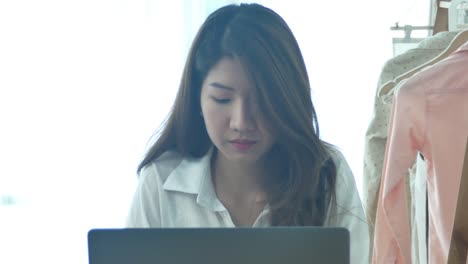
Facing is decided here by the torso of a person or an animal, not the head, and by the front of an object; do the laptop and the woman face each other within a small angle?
yes

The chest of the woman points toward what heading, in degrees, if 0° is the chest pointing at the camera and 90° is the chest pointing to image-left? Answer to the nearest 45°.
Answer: approximately 0°

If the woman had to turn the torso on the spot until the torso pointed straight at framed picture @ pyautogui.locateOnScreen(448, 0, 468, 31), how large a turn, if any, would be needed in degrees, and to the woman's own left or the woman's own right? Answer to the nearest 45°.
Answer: approximately 135° to the woman's own left

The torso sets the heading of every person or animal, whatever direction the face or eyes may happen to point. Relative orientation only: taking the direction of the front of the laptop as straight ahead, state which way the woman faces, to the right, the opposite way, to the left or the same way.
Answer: the opposite way

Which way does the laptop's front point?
away from the camera

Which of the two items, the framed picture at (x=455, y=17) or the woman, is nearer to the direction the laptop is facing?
the woman

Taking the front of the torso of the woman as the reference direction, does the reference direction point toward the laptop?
yes

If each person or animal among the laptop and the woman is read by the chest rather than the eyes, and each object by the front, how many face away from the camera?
1

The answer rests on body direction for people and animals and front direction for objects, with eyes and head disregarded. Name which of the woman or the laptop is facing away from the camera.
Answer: the laptop

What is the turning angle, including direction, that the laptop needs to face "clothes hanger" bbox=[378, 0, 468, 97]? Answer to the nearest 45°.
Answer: approximately 45° to its right

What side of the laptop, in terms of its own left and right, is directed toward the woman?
front

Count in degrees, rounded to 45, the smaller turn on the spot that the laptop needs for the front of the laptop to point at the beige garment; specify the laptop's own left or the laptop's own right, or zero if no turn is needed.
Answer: approximately 45° to the laptop's own right
